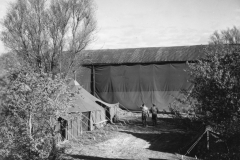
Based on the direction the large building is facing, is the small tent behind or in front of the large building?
in front

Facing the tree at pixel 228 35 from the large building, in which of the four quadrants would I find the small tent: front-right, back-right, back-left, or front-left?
back-right

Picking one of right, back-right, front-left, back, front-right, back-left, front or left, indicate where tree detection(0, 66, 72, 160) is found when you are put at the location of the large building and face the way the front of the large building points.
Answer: front

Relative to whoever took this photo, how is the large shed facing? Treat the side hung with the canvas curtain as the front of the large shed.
facing the viewer
